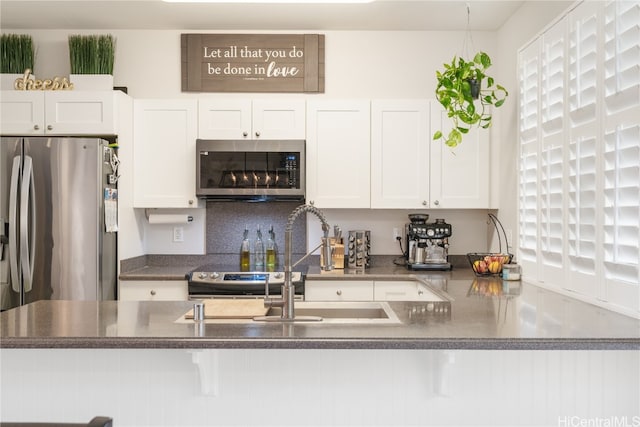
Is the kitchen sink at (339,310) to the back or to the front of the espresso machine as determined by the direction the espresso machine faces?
to the front

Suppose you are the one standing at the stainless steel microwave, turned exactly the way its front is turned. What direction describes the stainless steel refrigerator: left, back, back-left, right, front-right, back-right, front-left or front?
right

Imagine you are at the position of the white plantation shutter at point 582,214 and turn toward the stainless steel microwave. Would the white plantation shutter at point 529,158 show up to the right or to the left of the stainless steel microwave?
right

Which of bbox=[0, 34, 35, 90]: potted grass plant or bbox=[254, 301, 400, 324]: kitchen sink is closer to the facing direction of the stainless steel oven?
the kitchen sink

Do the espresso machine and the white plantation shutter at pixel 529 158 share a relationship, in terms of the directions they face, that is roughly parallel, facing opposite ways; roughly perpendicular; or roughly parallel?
roughly perpendicular

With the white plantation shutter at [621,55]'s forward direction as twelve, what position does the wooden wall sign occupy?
The wooden wall sign is roughly at 2 o'clock from the white plantation shutter.

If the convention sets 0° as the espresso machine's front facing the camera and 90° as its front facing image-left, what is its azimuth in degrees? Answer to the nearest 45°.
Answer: approximately 0°
